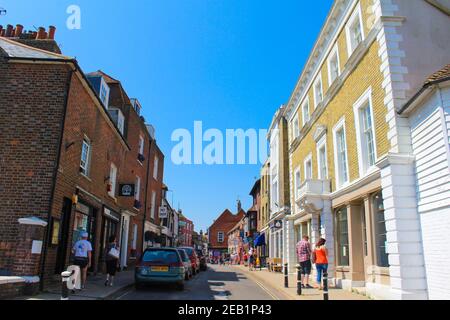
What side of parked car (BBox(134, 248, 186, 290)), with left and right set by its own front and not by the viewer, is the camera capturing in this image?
back

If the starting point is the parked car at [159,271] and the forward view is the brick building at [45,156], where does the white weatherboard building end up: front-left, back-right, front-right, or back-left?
back-left

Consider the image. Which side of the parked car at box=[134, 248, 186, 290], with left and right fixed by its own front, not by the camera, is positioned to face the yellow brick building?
right

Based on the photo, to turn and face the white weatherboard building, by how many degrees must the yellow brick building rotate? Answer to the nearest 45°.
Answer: approximately 90° to its left

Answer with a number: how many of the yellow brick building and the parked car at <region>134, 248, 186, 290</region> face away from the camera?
1

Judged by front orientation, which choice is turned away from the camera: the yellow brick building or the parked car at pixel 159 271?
the parked car

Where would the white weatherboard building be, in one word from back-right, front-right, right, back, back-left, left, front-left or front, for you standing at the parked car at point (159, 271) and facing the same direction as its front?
back-right

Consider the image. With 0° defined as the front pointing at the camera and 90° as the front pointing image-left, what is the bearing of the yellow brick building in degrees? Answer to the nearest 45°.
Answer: approximately 45°

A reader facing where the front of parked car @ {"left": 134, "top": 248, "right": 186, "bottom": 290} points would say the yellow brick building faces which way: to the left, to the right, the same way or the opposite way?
to the left

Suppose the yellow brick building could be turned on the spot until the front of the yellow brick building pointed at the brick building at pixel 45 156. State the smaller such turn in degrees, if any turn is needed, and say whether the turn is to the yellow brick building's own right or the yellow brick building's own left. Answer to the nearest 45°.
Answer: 0° — it already faces it

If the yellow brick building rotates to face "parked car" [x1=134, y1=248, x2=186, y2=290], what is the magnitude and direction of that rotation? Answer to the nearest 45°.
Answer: approximately 45° to its right
